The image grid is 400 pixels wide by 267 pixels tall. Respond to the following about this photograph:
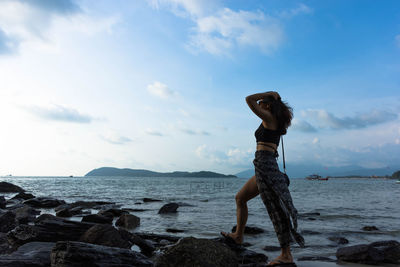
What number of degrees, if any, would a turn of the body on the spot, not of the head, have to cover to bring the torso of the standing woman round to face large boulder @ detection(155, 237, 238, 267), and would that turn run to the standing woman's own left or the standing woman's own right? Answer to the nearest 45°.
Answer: approximately 45° to the standing woman's own left

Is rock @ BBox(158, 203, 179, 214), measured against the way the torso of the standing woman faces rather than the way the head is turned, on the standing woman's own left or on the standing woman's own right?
on the standing woman's own right

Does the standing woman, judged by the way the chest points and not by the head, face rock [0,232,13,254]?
yes

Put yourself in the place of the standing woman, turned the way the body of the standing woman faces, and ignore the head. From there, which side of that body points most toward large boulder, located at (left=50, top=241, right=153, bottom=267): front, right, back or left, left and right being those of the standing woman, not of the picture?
front

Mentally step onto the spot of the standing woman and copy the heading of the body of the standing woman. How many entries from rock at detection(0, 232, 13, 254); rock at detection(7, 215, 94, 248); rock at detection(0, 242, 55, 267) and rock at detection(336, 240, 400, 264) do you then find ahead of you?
3

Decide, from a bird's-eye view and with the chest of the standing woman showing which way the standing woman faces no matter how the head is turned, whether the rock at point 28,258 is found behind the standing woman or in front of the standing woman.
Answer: in front

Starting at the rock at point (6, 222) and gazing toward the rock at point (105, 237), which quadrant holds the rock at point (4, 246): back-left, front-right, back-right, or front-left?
front-right

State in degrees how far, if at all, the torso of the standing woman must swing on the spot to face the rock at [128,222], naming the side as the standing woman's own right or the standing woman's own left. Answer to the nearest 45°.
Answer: approximately 45° to the standing woman's own right

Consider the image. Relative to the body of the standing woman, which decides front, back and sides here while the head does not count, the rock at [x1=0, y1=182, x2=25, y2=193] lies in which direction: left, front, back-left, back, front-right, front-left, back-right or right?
front-right

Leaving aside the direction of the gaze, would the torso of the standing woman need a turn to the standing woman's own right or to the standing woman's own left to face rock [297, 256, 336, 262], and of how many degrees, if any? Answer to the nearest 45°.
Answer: approximately 135° to the standing woman's own right

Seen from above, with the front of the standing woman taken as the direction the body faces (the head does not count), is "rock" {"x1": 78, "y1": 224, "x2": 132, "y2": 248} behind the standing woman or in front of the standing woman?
in front

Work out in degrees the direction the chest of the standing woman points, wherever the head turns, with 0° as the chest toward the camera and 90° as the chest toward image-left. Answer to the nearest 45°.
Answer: approximately 90°

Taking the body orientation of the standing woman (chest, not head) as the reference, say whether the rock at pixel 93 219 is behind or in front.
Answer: in front

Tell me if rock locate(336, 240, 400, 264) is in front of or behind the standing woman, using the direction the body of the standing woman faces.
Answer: behind

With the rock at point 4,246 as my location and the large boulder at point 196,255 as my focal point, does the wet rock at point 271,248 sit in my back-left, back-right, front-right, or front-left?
front-left
